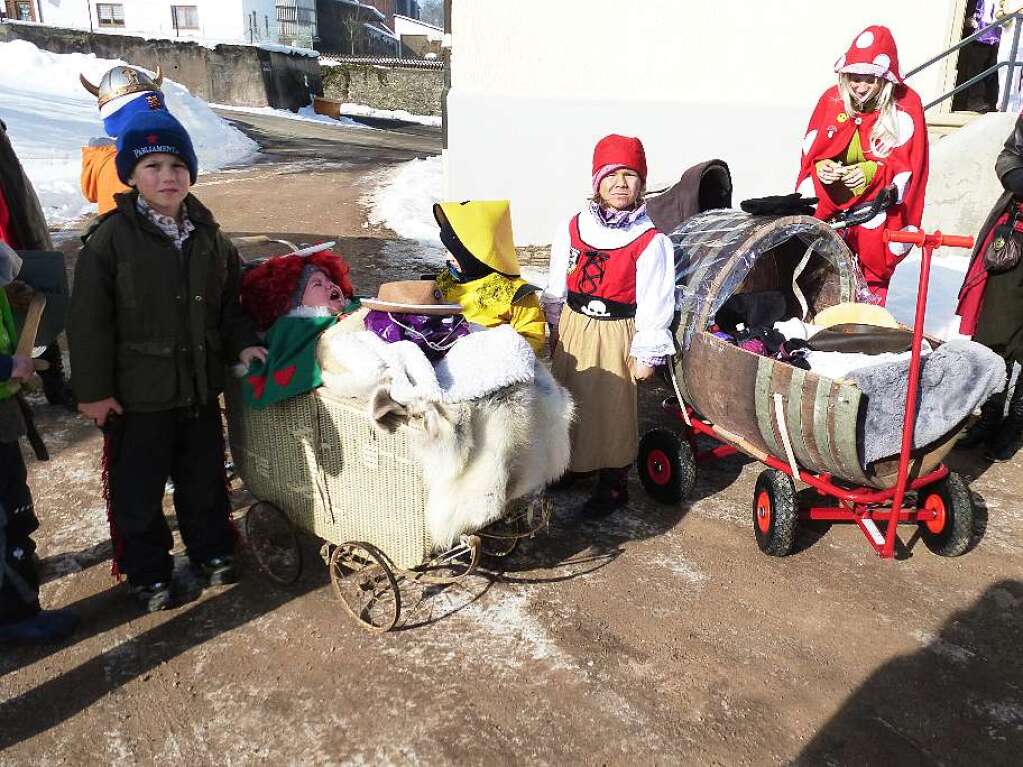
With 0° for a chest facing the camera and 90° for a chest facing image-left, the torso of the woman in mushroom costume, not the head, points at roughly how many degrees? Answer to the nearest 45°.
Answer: approximately 45°

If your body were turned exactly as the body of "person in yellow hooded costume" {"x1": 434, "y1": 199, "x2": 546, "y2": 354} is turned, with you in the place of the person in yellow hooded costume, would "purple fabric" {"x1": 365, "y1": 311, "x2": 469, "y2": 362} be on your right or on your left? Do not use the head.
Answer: on your left

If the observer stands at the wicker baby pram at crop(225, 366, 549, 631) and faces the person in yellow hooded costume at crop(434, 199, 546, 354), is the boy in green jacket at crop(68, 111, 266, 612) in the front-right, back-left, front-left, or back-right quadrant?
back-left
